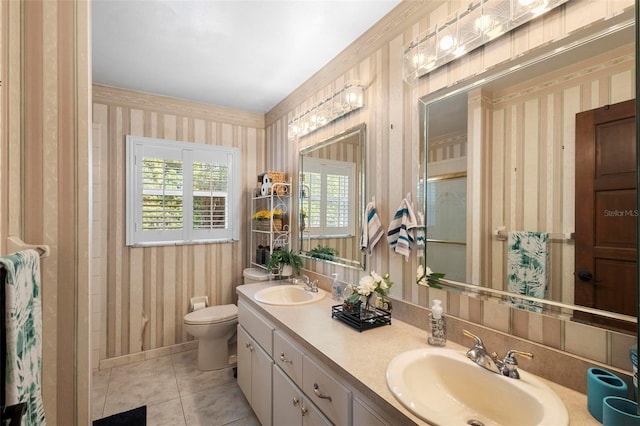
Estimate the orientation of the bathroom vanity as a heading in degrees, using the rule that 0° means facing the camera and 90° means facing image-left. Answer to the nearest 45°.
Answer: approximately 45°

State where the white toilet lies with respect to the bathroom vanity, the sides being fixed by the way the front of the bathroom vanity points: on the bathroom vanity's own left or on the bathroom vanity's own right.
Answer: on the bathroom vanity's own right

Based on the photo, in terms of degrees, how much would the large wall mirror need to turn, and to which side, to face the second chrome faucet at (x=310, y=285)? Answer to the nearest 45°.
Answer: approximately 45° to its right

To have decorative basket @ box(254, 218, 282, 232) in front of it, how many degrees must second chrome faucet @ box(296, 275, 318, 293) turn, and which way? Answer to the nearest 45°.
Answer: approximately 90° to its right

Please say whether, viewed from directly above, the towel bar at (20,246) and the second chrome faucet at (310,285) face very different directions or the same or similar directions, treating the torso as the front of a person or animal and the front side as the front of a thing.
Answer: very different directions

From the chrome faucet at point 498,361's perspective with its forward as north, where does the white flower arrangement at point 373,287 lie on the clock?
The white flower arrangement is roughly at 2 o'clock from the chrome faucet.

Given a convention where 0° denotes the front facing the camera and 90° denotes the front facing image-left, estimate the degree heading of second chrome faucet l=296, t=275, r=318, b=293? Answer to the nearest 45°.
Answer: approximately 45°

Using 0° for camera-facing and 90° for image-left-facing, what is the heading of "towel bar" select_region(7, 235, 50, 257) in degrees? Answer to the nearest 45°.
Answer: approximately 270°

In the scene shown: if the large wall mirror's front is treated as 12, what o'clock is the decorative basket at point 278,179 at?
The decorative basket is roughly at 2 o'clock from the large wall mirror.

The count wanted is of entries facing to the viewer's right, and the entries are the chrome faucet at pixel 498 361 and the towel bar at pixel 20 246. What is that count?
1

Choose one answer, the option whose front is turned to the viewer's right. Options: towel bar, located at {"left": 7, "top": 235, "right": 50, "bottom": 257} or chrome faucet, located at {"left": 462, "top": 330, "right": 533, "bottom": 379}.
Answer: the towel bar

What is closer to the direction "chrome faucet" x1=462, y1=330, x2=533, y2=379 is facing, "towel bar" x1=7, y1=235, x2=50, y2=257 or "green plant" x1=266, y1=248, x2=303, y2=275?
the towel bar

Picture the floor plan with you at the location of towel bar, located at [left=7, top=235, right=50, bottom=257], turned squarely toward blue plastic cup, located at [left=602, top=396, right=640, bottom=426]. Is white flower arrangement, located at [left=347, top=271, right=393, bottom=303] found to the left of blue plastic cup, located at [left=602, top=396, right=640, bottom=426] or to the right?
left
